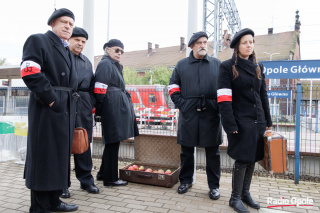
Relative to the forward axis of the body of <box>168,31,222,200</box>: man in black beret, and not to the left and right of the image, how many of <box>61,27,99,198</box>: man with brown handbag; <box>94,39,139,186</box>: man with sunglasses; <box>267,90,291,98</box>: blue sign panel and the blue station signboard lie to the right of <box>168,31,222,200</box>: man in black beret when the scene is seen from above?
2

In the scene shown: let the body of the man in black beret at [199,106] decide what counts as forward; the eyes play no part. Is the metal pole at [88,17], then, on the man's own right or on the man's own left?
on the man's own right

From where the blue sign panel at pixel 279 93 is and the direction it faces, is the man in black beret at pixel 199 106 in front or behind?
in front

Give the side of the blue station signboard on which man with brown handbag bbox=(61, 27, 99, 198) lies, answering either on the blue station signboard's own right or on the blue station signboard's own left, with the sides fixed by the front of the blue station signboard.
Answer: on the blue station signboard's own right

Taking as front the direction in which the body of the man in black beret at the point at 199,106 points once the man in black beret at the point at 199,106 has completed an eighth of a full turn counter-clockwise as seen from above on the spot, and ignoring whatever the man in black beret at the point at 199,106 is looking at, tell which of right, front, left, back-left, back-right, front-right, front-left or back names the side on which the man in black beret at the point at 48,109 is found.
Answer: right

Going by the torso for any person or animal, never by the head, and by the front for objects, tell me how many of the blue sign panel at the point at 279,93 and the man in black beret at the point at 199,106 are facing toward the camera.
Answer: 2

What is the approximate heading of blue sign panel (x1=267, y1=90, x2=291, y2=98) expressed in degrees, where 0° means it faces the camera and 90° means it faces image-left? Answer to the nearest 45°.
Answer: approximately 0°

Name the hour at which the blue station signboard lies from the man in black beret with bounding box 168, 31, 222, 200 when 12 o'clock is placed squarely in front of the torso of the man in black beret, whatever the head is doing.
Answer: The blue station signboard is roughly at 8 o'clock from the man in black beret.

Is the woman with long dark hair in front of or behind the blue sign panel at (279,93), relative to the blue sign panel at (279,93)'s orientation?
in front

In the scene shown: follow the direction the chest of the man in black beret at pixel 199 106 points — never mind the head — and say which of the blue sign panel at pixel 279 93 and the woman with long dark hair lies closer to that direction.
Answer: the woman with long dark hair

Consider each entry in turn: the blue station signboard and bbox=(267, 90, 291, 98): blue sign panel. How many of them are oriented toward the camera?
2
